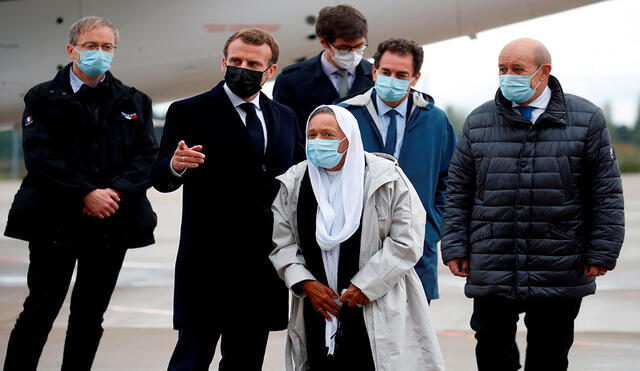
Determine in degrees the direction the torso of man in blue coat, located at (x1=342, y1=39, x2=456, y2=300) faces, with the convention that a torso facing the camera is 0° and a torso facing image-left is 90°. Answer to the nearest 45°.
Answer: approximately 0°

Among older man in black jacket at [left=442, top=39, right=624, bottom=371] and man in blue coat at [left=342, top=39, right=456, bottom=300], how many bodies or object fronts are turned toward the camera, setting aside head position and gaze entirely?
2

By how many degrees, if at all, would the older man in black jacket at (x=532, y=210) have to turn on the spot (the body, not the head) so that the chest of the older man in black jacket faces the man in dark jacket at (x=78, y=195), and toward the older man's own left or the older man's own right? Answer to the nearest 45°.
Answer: approximately 90° to the older man's own right

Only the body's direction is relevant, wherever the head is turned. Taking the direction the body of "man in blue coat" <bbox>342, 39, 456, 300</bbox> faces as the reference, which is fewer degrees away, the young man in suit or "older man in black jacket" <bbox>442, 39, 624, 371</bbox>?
the older man in black jacket

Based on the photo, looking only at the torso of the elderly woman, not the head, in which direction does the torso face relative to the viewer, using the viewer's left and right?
facing the viewer and to the left of the viewer

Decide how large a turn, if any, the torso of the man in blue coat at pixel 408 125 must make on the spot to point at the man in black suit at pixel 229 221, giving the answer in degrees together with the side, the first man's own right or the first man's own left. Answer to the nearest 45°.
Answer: approximately 45° to the first man's own right

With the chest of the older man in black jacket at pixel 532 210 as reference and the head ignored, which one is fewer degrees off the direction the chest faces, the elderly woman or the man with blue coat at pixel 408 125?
the elderly woman

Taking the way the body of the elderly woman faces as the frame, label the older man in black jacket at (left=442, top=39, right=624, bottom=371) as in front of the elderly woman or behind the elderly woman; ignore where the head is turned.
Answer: behind

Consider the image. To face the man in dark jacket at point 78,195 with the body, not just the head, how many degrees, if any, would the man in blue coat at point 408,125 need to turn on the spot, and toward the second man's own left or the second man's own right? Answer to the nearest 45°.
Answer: approximately 90° to the second man's own right

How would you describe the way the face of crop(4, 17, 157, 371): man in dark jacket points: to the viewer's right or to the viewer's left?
to the viewer's right

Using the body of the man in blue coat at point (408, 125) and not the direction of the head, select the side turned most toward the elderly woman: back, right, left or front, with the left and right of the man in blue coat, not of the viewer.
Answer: front

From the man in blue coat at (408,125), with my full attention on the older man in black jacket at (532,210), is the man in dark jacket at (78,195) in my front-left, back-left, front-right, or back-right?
back-right
